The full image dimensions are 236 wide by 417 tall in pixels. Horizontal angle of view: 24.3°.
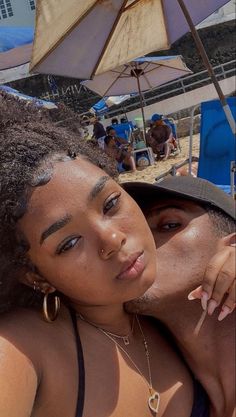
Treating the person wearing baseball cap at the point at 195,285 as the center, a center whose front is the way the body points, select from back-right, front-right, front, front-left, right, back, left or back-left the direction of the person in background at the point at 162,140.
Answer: back-right

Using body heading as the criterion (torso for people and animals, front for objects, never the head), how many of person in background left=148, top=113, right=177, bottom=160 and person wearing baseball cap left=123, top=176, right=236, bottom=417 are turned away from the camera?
0

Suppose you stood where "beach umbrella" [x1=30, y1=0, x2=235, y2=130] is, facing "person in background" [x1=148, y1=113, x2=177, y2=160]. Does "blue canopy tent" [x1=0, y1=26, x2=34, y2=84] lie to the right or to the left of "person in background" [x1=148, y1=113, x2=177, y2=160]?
left

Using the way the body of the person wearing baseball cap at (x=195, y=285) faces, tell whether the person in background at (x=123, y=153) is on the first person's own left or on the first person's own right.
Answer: on the first person's own right

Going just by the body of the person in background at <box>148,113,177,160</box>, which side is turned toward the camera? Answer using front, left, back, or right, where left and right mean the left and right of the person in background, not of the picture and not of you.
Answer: front

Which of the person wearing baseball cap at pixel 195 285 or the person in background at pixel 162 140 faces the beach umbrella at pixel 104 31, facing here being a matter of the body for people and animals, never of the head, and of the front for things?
the person in background

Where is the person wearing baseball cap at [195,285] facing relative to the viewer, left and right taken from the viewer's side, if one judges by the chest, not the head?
facing the viewer and to the left of the viewer

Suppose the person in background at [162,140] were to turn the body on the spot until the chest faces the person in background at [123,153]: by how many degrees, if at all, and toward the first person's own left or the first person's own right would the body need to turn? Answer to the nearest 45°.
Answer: approximately 45° to the first person's own right

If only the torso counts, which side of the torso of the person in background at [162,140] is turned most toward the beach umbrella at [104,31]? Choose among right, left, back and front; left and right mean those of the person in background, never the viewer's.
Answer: front

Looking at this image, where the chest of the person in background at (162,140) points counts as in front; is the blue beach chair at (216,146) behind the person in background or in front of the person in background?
in front

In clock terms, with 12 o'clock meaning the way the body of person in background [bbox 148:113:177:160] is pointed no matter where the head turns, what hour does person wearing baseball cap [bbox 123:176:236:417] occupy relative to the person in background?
The person wearing baseball cap is roughly at 12 o'clock from the person in background.

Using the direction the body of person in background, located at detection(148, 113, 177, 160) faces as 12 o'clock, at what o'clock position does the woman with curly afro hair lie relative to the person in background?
The woman with curly afro hair is roughly at 12 o'clock from the person in background.

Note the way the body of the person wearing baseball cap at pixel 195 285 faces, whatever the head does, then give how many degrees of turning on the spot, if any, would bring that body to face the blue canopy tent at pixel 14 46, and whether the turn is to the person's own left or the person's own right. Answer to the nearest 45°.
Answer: approximately 135° to the person's own right
